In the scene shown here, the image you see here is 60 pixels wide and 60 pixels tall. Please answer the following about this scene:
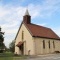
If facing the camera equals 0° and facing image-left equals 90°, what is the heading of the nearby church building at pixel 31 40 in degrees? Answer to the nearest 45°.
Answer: approximately 45°
